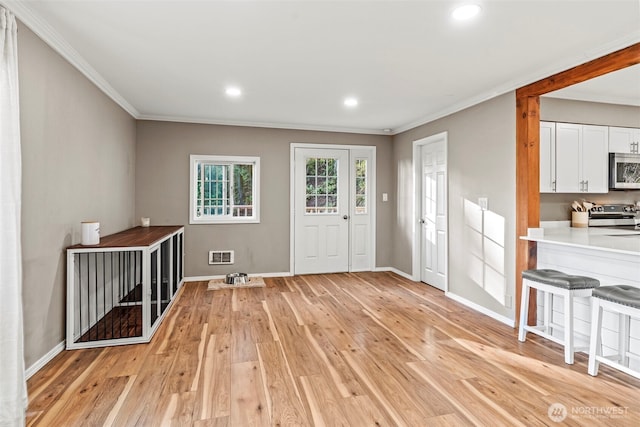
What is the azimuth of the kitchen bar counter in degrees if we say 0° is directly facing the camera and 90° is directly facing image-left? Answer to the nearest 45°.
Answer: approximately 45°

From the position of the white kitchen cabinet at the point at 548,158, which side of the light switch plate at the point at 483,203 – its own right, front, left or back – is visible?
back

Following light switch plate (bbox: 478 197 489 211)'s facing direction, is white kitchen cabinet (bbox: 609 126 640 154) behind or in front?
behind

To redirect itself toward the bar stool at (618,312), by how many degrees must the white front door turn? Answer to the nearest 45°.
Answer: approximately 45° to its left

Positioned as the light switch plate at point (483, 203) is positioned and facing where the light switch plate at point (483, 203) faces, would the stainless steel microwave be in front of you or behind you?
behind

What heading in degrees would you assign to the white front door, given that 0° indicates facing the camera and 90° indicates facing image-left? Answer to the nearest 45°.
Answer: approximately 0°

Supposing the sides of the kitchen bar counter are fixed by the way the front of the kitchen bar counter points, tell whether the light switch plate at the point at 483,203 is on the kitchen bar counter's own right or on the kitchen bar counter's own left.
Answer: on the kitchen bar counter's own right

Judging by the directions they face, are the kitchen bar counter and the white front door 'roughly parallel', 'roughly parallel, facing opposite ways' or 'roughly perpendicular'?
roughly perpendicular

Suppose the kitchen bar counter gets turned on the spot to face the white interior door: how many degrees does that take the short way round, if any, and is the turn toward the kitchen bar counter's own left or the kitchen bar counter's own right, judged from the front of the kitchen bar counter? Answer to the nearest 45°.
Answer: approximately 90° to the kitchen bar counter's own right

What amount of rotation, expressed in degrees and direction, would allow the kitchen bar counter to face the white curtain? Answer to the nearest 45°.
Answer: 0° — it already faces it
